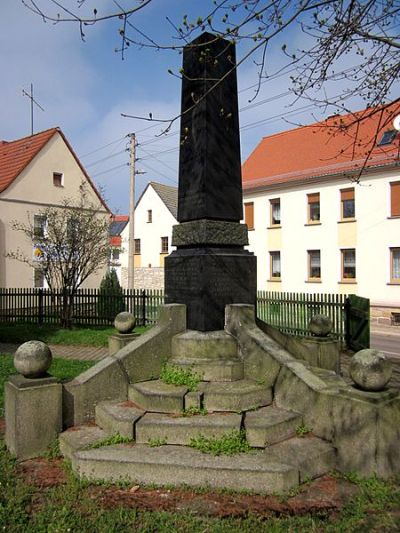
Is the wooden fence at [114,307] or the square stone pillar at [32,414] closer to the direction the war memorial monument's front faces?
the square stone pillar

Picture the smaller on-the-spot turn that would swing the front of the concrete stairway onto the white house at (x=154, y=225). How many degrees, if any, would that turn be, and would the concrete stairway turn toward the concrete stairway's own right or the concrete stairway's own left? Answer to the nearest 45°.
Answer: approximately 180°

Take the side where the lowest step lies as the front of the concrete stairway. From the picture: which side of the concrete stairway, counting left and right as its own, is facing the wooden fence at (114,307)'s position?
back

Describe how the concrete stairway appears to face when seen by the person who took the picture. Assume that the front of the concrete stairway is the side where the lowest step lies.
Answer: facing the viewer

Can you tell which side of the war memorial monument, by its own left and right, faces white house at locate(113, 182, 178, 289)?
back

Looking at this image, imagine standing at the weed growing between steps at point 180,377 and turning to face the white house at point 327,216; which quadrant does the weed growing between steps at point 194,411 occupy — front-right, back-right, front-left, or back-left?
back-right

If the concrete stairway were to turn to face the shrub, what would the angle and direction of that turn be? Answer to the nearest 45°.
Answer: approximately 180°

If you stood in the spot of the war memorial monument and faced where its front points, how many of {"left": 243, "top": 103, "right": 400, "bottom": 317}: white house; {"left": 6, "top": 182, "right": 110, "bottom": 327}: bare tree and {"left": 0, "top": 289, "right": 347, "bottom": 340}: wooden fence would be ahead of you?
0

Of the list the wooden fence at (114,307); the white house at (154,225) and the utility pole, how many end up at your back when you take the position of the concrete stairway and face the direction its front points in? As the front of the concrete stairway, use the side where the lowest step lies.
3

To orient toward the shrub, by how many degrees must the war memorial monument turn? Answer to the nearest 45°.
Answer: approximately 180°
